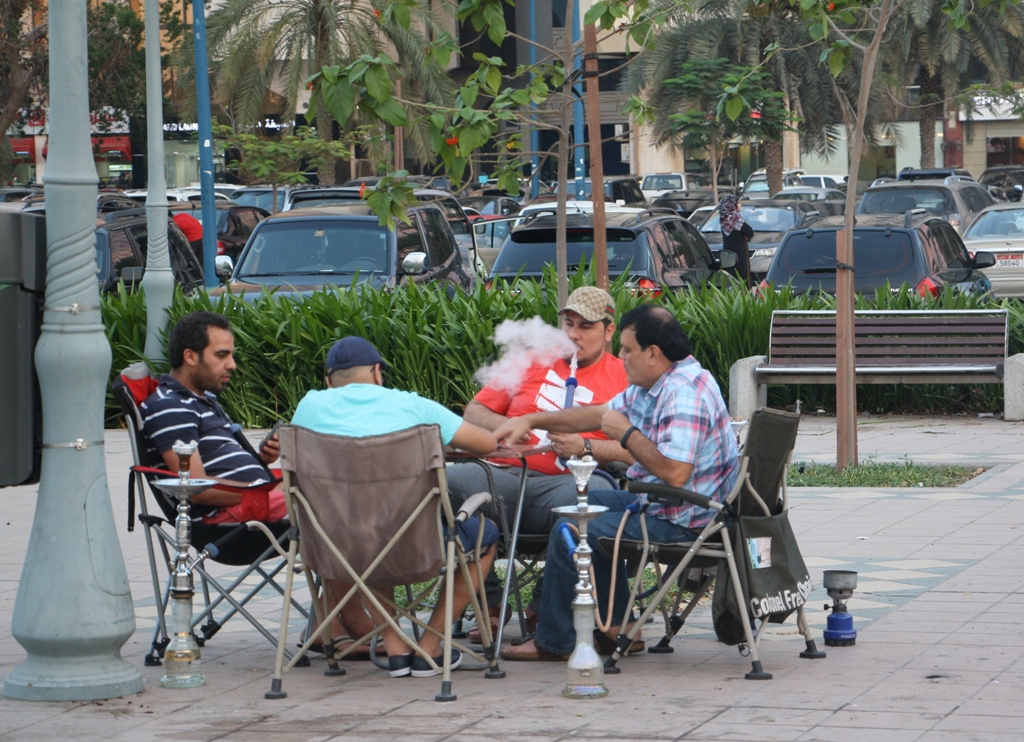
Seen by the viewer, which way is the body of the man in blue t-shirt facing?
away from the camera

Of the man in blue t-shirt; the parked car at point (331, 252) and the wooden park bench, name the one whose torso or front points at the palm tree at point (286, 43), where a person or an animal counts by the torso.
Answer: the man in blue t-shirt

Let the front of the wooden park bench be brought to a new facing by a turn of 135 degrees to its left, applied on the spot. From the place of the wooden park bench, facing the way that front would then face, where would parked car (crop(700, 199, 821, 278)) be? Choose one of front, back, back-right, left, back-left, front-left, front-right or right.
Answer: front-left

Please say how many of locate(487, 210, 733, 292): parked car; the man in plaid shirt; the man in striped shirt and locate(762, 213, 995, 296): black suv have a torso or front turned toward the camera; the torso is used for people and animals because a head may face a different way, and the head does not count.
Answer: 0

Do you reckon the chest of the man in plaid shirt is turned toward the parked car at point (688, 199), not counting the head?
no

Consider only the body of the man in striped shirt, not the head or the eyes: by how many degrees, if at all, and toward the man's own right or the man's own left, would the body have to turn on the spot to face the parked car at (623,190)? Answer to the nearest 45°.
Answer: approximately 90° to the man's own left

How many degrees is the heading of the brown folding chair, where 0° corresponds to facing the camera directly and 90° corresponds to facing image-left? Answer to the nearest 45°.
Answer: approximately 225°

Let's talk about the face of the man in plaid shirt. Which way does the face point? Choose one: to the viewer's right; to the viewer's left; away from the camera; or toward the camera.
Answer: to the viewer's left

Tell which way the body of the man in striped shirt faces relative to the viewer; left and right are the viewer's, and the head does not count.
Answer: facing to the right of the viewer

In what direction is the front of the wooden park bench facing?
toward the camera

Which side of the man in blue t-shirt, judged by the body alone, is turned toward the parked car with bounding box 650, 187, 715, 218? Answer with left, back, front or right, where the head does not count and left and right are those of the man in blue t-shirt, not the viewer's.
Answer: front

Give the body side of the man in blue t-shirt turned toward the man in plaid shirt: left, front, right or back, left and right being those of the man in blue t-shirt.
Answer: right

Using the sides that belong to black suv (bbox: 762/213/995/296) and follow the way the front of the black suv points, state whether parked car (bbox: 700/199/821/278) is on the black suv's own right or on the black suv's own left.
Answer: on the black suv's own left

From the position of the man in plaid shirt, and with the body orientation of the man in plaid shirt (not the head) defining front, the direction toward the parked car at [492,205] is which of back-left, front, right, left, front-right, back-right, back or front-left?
right
